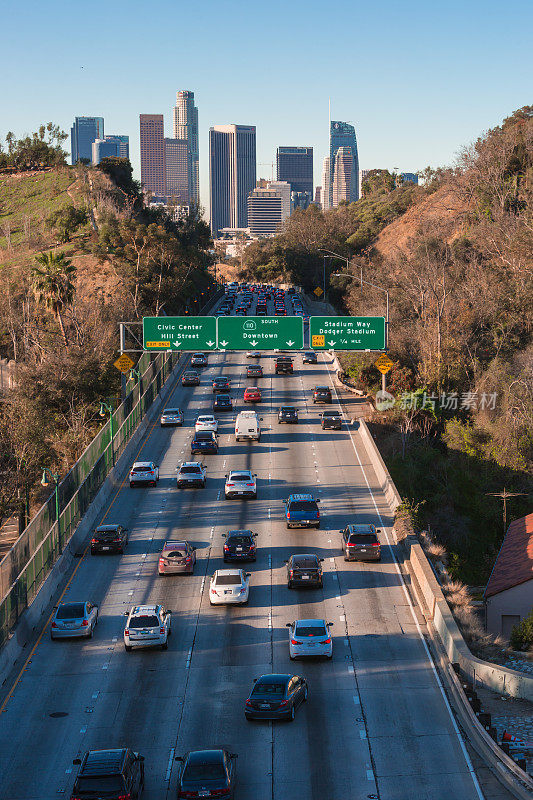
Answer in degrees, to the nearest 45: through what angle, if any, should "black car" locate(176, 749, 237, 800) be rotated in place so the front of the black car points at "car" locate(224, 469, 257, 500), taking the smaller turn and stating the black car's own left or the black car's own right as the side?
0° — it already faces it

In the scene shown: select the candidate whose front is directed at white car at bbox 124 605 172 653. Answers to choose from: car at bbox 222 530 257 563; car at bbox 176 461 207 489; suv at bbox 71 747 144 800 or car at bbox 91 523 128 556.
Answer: the suv

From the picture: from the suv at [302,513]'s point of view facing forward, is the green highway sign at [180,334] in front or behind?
in front

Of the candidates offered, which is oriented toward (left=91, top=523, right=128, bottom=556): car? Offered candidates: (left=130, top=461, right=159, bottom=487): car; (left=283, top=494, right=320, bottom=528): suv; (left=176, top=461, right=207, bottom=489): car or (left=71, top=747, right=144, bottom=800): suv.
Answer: (left=71, top=747, right=144, bottom=800): suv

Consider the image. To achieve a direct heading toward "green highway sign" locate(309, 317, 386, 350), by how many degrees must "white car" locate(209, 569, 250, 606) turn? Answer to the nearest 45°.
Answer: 0° — it already faces it

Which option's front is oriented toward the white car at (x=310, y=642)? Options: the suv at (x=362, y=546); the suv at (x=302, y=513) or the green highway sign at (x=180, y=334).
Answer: the green highway sign

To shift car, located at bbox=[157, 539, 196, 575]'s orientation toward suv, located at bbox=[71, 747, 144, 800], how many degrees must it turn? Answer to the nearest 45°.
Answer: approximately 180°

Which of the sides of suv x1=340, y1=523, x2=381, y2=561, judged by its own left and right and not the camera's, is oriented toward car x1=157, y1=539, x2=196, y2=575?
left

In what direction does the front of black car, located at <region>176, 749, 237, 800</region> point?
away from the camera

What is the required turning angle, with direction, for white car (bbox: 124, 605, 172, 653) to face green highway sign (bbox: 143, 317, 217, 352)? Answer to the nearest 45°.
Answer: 0° — it already faces it

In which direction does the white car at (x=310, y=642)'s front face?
away from the camera

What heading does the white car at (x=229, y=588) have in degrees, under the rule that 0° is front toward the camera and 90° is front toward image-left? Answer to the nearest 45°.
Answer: approximately 180°

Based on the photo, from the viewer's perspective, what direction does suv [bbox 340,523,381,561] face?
away from the camera

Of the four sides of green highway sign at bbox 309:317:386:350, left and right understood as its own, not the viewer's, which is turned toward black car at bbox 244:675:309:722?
front

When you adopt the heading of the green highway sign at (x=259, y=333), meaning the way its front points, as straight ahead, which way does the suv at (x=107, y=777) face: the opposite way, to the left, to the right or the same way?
the opposite way

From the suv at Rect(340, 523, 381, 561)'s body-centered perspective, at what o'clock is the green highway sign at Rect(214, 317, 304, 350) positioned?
The green highway sign is roughly at 11 o'clock from the suv.

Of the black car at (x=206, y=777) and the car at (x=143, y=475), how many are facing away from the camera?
2

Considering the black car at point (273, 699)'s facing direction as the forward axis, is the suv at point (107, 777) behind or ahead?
behind

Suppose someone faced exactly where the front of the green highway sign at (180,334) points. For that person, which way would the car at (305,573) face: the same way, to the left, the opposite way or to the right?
the opposite way
